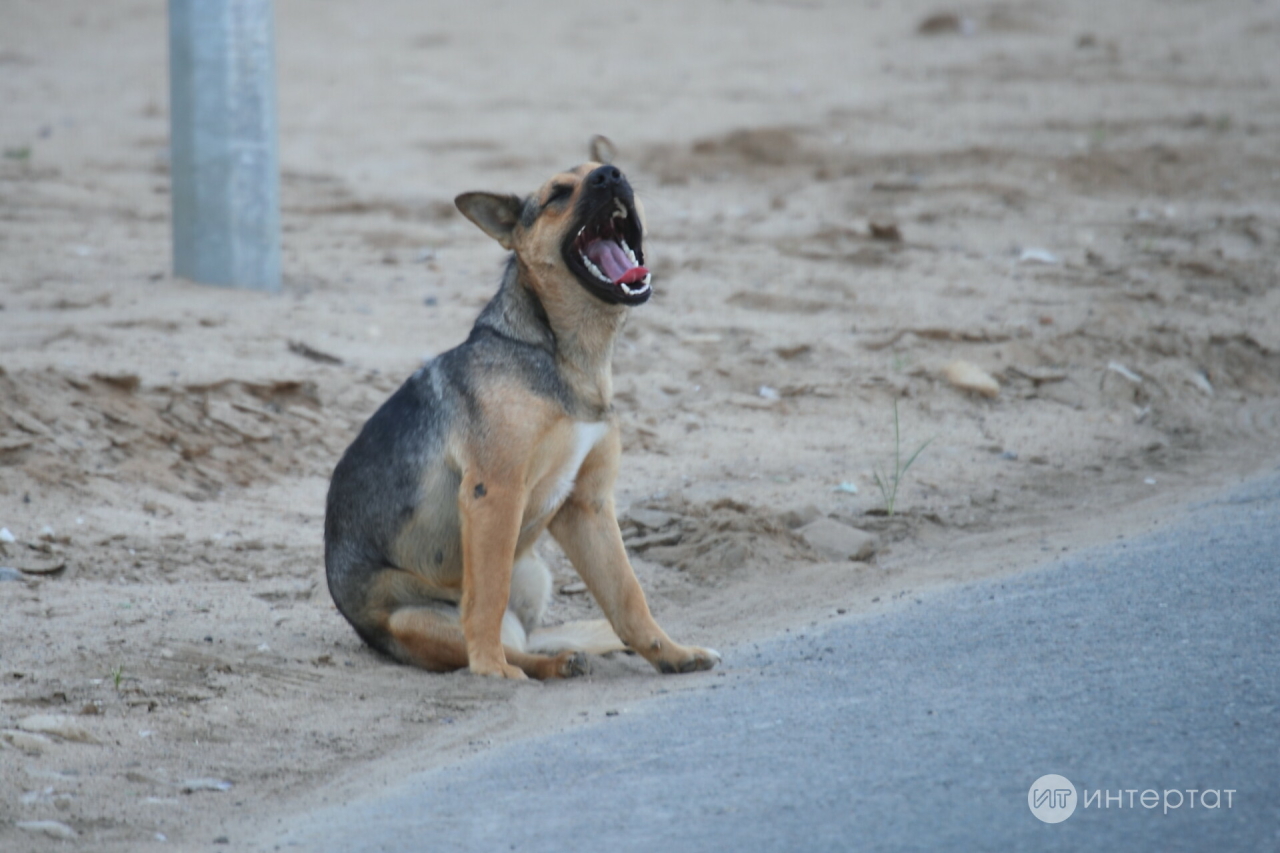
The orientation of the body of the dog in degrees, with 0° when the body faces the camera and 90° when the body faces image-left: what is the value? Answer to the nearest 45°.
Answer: approximately 315°

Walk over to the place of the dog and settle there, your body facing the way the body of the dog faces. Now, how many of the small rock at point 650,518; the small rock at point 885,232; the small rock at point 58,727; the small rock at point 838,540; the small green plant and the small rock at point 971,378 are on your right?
1

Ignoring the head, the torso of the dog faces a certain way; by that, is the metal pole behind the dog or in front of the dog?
behind

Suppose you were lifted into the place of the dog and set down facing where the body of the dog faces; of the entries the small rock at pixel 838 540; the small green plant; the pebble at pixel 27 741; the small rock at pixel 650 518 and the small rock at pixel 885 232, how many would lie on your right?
1

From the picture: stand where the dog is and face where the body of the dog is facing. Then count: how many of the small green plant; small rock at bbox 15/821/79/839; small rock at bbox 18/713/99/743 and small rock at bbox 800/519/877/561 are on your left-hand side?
2

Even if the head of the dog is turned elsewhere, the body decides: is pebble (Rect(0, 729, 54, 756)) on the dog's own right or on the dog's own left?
on the dog's own right

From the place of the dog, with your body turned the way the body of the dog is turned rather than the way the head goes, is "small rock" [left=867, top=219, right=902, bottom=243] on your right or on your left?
on your left

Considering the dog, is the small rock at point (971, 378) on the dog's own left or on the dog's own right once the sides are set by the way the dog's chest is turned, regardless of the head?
on the dog's own left

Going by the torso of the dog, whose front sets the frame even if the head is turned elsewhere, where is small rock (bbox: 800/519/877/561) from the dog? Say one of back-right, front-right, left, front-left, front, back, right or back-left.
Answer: left

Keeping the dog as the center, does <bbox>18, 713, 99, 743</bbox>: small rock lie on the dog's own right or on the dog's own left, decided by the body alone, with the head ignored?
on the dog's own right

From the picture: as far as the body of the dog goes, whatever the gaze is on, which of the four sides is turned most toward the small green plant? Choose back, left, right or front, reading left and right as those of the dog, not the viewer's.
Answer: left
